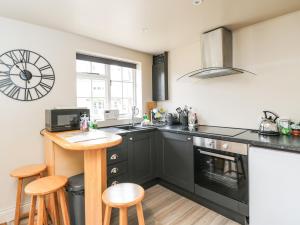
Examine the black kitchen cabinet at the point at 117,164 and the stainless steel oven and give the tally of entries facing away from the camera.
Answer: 0

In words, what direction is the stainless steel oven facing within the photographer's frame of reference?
facing the viewer and to the left of the viewer

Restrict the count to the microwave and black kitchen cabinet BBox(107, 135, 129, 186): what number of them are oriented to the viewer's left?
0

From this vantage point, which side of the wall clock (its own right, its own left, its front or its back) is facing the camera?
front

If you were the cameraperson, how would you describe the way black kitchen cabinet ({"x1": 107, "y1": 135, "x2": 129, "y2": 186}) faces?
facing the viewer and to the right of the viewer

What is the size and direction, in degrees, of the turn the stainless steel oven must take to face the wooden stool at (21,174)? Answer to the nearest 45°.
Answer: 0° — it already faces it

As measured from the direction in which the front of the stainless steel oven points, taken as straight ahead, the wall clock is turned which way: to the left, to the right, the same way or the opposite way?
to the left

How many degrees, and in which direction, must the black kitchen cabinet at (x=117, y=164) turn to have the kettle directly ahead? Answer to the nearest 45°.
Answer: approximately 45° to its left

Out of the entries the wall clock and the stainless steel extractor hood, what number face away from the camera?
0

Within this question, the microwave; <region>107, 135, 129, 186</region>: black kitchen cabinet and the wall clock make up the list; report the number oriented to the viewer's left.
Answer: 0

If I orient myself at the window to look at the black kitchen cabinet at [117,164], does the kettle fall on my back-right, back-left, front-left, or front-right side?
front-left

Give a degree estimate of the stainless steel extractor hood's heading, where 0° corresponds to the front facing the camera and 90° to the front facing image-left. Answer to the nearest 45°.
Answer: approximately 45°

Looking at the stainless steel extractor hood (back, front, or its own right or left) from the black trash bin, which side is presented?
front

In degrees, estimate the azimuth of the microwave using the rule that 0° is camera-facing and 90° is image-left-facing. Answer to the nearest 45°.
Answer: approximately 315°
